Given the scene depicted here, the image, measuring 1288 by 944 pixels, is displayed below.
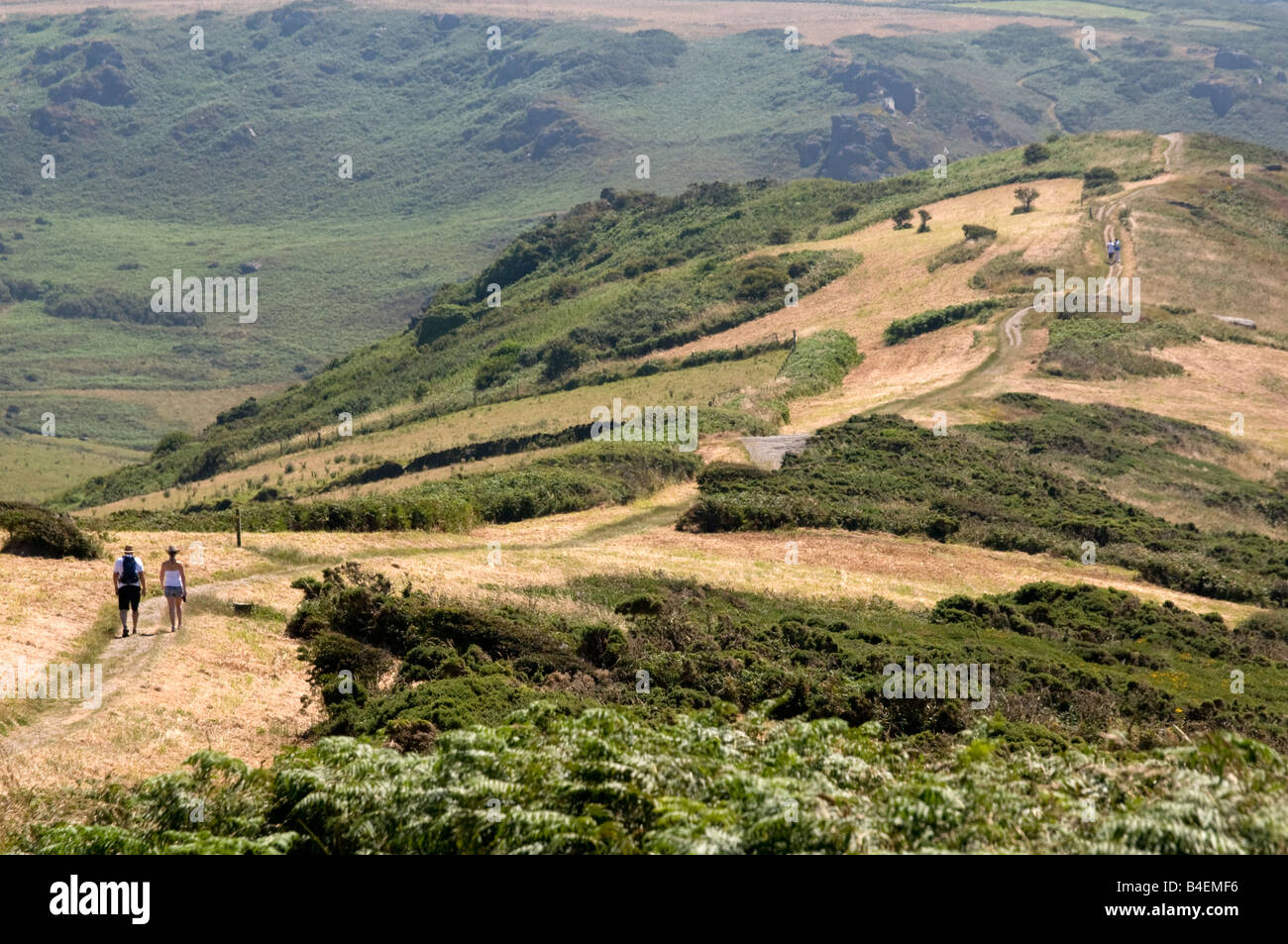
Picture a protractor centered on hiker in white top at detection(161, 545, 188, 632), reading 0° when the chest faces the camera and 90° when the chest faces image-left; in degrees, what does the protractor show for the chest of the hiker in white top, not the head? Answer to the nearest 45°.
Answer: approximately 180°

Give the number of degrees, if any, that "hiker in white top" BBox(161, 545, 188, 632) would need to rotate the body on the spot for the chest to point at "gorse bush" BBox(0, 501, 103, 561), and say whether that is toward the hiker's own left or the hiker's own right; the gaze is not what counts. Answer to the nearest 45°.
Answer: approximately 45° to the hiker's own left

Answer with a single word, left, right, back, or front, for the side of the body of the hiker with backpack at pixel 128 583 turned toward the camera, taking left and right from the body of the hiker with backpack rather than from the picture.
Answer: back

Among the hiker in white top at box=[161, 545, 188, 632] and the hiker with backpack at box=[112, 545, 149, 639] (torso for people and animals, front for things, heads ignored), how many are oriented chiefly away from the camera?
2

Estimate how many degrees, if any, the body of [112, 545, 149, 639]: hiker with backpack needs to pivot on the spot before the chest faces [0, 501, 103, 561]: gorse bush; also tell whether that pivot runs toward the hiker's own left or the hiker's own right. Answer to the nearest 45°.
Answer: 0° — they already face it
